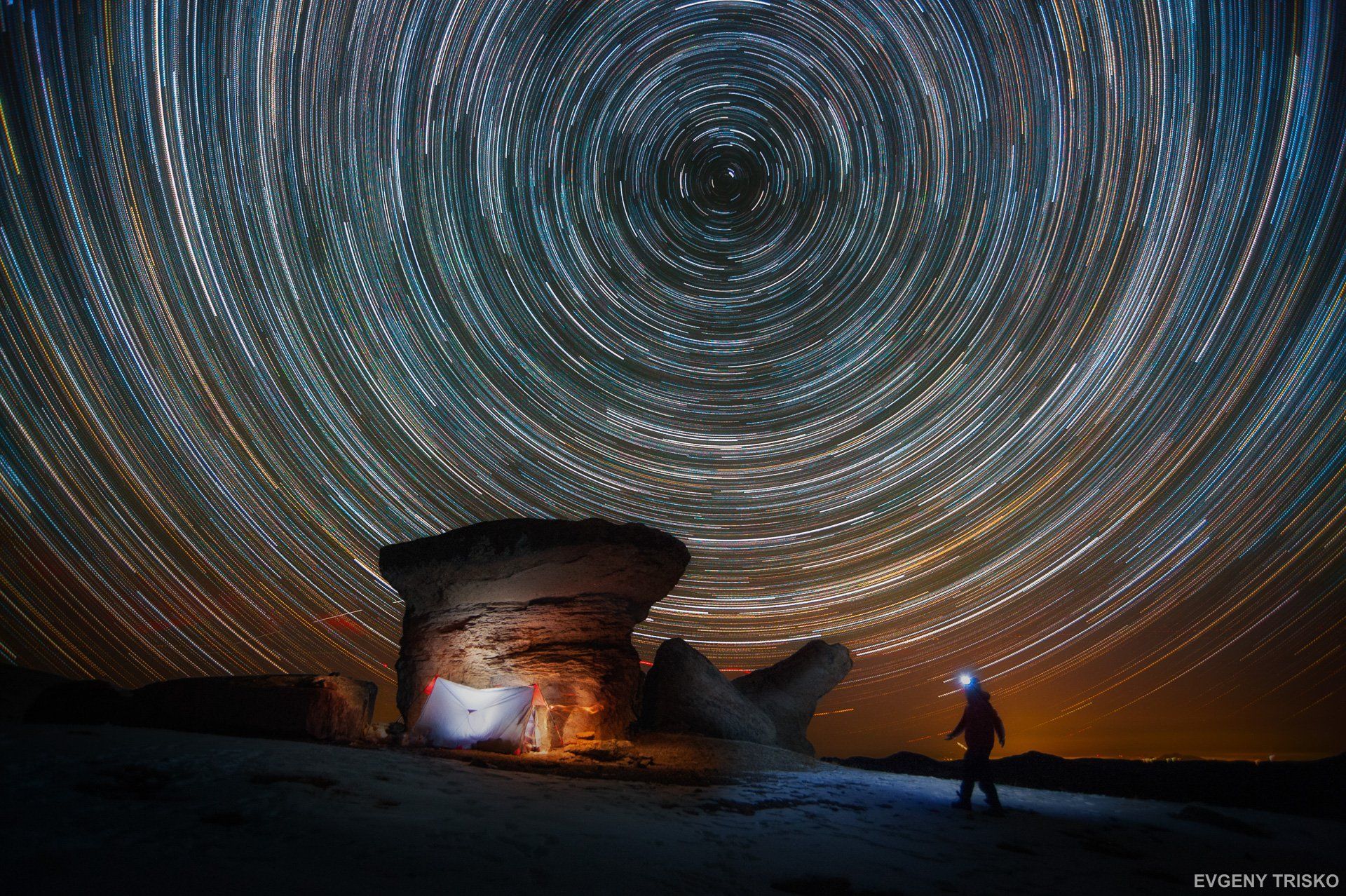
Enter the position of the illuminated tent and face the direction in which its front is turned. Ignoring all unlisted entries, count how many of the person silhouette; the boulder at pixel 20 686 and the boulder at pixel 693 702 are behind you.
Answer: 1

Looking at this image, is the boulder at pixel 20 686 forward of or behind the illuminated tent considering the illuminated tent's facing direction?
behind

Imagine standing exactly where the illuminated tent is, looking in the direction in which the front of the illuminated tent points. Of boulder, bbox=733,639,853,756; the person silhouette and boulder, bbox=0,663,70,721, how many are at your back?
1

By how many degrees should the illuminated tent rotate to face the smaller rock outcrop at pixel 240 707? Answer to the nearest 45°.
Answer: approximately 135° to its right

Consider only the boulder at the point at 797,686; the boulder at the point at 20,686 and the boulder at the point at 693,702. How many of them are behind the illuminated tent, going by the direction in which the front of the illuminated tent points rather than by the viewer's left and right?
1

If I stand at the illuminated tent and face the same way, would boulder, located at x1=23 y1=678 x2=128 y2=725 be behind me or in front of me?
behind
